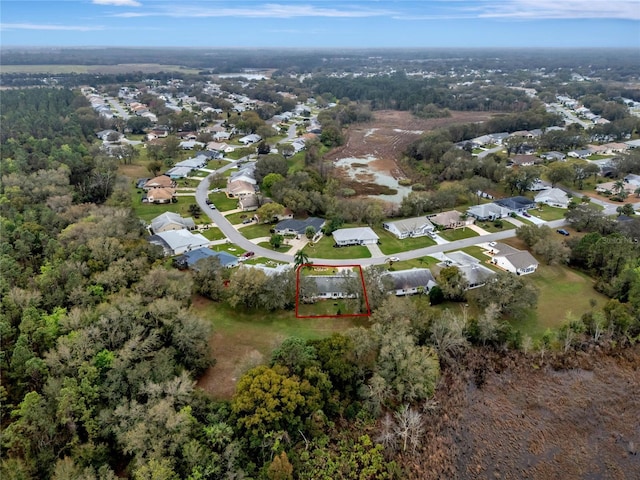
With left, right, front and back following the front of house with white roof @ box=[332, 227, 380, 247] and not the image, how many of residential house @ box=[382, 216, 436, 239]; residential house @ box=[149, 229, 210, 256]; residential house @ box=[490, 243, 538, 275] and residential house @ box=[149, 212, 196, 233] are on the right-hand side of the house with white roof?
2

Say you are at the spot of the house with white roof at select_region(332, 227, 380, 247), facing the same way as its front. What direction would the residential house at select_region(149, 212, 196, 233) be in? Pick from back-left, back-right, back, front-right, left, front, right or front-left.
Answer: right

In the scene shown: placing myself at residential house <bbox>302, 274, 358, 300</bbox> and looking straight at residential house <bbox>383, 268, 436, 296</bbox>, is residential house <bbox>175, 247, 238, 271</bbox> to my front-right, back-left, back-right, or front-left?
back-left

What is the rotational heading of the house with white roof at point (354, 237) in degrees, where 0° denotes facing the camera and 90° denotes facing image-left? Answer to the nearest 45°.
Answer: approximately 0°

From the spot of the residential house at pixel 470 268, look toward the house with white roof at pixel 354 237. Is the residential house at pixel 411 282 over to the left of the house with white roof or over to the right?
left

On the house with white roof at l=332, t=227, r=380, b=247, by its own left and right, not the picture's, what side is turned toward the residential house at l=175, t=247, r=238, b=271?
right

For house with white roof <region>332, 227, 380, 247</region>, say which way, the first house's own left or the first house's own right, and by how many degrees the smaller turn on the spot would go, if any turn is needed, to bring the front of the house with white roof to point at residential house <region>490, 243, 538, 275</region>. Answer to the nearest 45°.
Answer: approximately 90° to the first house's own left

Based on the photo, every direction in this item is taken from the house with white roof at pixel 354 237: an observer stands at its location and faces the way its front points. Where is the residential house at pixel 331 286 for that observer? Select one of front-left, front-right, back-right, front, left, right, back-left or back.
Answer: front

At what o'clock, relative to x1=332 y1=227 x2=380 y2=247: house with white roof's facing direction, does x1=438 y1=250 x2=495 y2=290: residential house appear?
The residential house is roughly at 10 o'clock from the house with white roof.

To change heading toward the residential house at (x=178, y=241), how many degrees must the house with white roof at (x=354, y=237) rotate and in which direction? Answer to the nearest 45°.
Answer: approximately 90° to its right

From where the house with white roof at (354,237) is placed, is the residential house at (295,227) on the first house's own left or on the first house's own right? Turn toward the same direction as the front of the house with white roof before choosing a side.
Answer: on the first house's own right

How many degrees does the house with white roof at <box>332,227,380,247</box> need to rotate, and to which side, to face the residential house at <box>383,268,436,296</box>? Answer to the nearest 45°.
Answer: approximately 45° to its left

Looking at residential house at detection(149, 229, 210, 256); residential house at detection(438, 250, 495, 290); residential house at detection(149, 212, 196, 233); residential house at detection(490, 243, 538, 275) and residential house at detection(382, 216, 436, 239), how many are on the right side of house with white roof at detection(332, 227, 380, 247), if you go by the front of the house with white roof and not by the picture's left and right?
2
